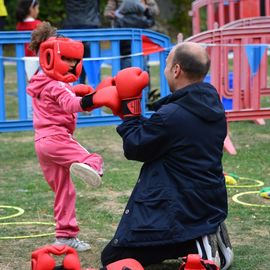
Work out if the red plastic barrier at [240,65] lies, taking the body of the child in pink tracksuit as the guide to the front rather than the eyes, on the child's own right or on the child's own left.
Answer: on the child's own left

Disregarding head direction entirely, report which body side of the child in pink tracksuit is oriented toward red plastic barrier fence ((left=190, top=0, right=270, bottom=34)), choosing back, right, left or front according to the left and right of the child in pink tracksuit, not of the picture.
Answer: left

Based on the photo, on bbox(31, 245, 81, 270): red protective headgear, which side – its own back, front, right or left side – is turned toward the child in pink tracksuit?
back

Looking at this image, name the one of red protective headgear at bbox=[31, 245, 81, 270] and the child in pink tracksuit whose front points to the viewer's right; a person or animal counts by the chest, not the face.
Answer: the child in pink tracksuit

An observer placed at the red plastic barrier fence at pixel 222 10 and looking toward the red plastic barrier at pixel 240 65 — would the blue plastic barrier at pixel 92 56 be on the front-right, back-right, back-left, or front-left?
front-right

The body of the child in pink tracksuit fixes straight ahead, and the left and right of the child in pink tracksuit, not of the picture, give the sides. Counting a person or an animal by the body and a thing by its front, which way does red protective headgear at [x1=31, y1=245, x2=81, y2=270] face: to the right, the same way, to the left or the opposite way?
to the right

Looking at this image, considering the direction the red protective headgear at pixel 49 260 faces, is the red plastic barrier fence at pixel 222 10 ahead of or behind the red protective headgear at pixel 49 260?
behind

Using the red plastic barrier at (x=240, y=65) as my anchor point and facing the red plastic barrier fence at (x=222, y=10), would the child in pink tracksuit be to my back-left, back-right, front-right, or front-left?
back-left

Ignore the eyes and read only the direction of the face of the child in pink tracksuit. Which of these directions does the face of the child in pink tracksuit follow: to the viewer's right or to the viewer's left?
to the viewer's right

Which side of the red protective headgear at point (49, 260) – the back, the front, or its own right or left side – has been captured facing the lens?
front

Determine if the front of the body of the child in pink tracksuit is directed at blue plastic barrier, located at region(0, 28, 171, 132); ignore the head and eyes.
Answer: no

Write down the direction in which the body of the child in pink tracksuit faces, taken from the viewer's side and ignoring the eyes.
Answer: to the viewer's right

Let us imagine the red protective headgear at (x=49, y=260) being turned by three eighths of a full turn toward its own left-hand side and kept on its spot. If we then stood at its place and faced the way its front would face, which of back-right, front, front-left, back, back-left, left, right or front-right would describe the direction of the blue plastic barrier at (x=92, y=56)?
front-left
